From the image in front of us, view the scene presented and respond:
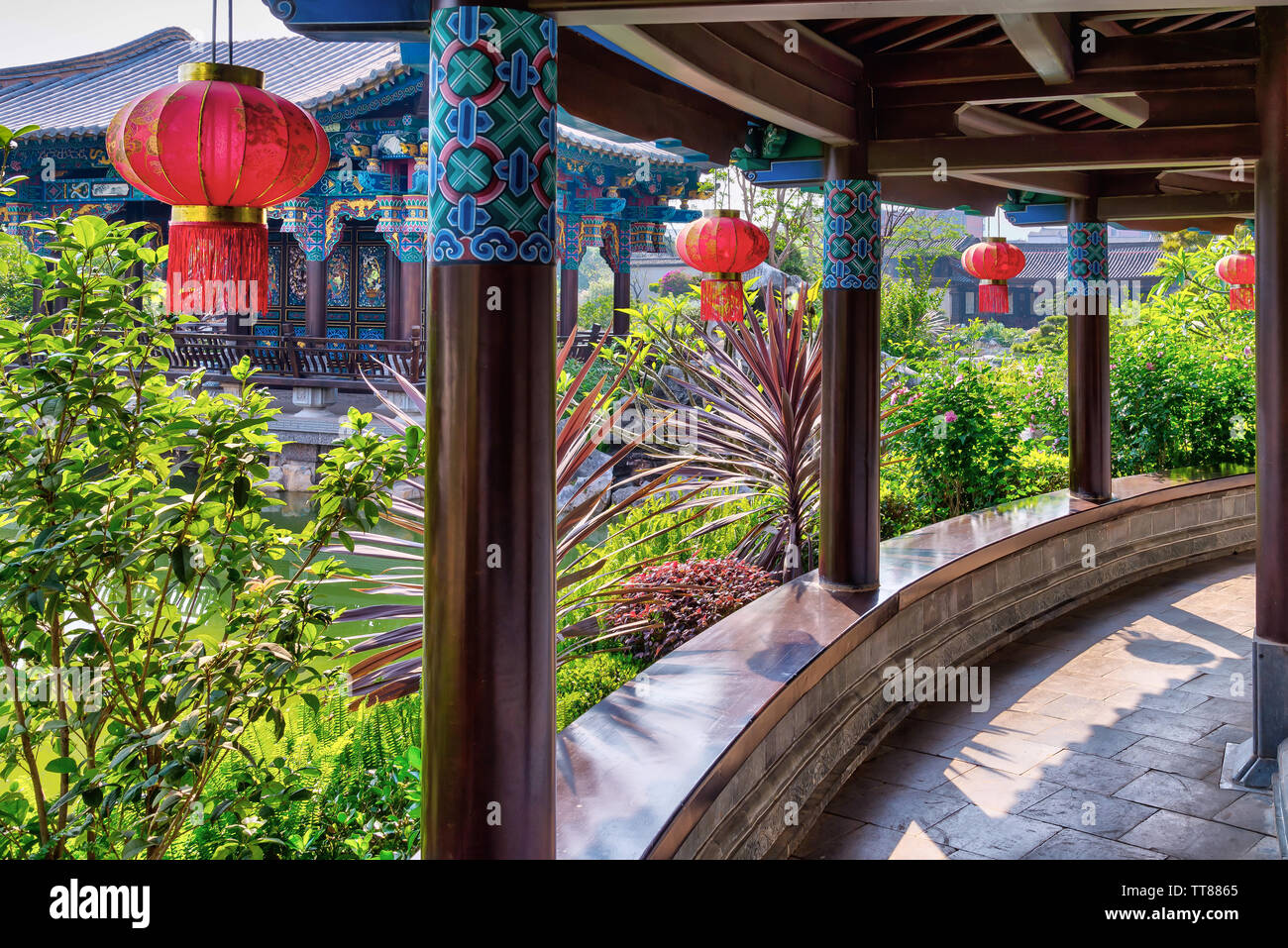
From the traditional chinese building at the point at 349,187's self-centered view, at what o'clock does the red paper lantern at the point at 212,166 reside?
The red paper lantern is roughly at 12 o'clock from the traditional chinese building.

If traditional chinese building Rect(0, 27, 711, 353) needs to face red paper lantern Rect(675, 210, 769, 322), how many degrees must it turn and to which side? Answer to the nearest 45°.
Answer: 0° — it already faces it

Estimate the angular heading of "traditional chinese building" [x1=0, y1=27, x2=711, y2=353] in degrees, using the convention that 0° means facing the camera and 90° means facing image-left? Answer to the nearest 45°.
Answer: approximately 0°

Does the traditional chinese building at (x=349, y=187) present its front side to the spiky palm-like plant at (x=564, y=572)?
yes

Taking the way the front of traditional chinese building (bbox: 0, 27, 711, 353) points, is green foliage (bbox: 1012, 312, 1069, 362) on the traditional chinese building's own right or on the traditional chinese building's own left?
on the traditional chinese building's own left
